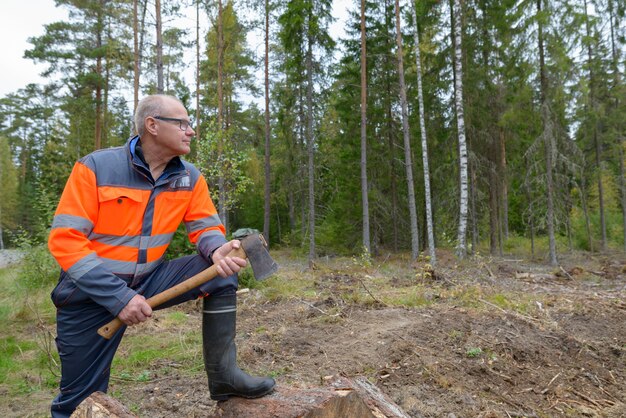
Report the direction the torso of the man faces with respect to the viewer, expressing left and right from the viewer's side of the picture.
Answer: facing the viewer and to the right of the viewer

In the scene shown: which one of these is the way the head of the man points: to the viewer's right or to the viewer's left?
to the viewer's right
